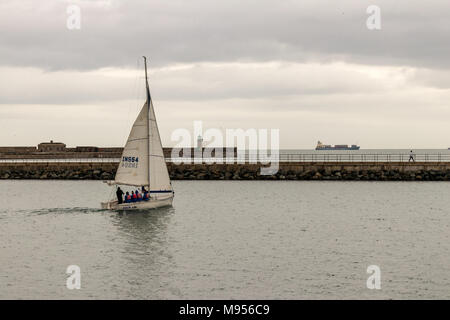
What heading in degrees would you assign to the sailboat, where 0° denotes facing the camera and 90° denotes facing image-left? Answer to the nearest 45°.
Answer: approximately 270°
